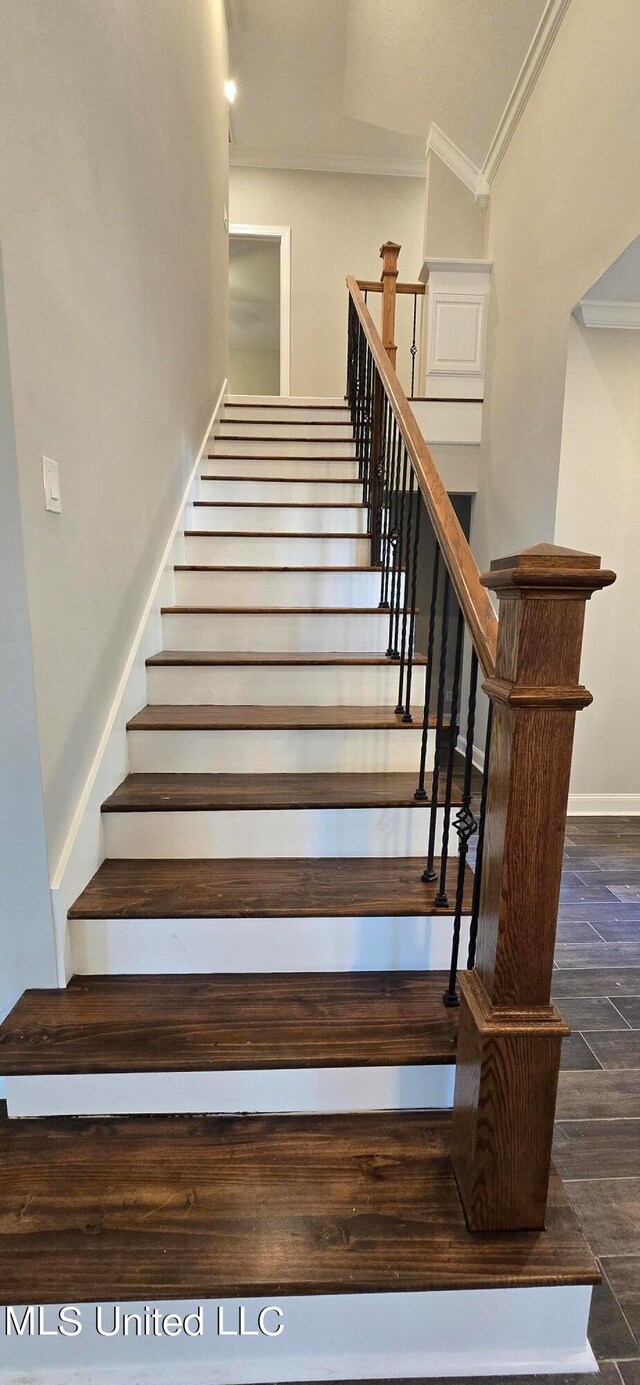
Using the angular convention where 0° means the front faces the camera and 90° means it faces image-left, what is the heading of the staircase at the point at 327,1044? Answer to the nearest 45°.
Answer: approximately 0°
